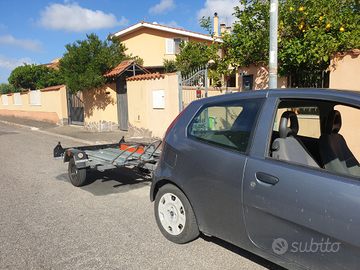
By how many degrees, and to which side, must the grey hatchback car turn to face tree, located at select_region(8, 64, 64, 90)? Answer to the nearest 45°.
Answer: approximately 180°

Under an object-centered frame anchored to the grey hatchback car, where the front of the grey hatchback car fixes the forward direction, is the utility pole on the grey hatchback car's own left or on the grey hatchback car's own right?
on the grey hatchback car's own left

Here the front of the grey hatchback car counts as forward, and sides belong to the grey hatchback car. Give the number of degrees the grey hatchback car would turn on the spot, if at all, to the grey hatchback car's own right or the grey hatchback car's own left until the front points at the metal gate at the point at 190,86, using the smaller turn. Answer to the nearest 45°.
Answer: approximately 135° to the grey hatchback car's own left

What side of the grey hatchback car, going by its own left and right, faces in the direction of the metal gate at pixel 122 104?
back

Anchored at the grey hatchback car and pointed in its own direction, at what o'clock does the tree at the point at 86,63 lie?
The tree is roughly at 6 o'clock from the grey hatchback car.

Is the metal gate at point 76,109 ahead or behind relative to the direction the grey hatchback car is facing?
behind

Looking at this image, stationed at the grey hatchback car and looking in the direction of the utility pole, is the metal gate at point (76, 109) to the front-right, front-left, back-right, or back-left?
front-left

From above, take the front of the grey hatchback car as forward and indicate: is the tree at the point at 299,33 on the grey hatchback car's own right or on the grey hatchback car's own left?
on the grey hatchback car's own left

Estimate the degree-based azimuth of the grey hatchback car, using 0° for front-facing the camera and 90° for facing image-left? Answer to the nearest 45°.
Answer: approximately 315°
